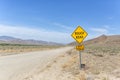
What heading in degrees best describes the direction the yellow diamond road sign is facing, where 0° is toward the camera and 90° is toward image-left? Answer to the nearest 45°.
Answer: approximately 0°
